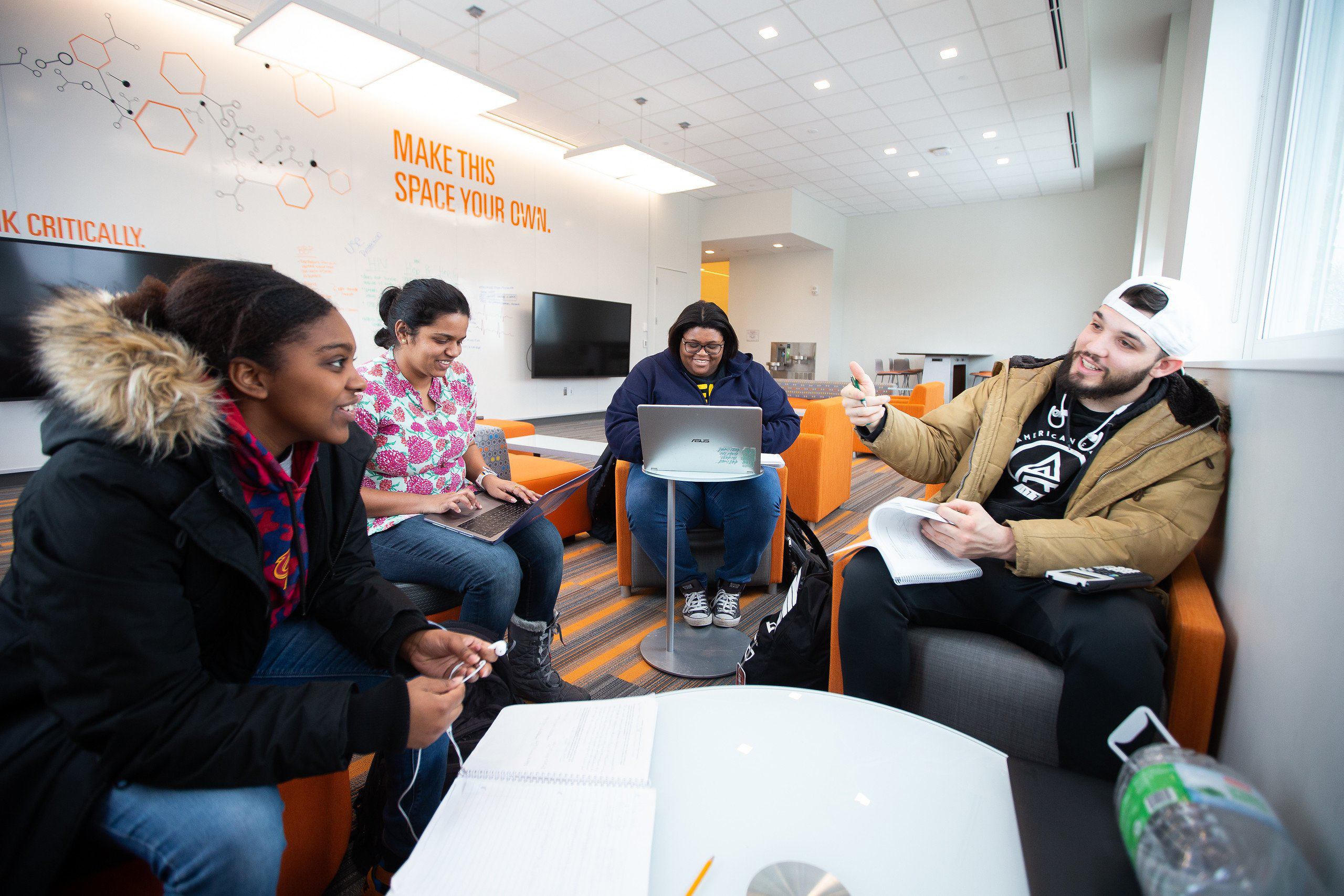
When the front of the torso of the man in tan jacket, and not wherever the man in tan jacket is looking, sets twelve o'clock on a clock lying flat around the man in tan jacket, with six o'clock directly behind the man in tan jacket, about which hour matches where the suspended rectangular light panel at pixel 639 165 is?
The suspended rectangular light panel is roughly at 3 o'clock from the man in tan jacket.

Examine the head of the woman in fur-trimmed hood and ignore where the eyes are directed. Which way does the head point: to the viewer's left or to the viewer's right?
to the viewer's right

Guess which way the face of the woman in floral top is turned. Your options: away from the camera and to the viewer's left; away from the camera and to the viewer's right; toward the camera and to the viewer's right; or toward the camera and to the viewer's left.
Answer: toward the camera and to the viewer's right

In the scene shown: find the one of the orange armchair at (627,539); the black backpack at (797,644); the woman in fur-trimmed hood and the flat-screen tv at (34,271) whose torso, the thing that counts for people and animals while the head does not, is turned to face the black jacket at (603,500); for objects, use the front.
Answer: the flat-screen tv

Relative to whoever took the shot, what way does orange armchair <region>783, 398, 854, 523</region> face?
facing away from the viewer and to the left of the viewer

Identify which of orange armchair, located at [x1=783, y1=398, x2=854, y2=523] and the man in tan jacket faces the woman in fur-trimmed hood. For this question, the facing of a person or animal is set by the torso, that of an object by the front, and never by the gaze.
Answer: the man in tan jacket

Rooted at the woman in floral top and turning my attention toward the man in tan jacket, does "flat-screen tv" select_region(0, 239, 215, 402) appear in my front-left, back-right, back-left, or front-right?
back-left

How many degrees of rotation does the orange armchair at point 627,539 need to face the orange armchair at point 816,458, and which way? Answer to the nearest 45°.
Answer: approximately 135° to its left

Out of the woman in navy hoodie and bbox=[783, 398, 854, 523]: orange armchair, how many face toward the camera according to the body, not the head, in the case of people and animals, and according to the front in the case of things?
1

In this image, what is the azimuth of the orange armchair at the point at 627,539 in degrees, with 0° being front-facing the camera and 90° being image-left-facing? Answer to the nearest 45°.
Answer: approximately 0°

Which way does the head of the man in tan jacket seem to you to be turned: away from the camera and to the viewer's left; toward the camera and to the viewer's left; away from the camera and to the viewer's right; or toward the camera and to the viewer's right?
toward the camera and to the viewer's left

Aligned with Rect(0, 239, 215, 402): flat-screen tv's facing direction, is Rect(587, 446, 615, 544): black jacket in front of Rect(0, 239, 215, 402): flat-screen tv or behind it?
in front
